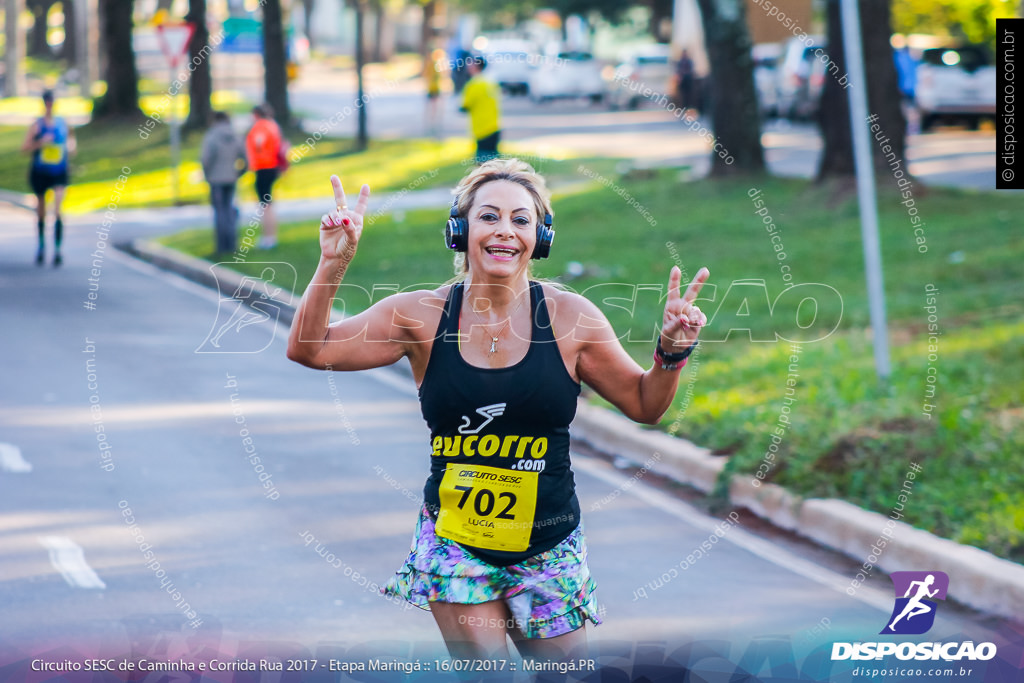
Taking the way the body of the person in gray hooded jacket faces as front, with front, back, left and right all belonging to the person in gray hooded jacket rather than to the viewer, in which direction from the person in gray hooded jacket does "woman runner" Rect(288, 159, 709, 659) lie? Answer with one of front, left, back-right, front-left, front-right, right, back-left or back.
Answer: back

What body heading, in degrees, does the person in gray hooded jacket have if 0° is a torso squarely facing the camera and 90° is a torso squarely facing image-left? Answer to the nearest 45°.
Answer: approximately 180°

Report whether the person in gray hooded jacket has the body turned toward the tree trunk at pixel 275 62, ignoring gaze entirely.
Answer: yes

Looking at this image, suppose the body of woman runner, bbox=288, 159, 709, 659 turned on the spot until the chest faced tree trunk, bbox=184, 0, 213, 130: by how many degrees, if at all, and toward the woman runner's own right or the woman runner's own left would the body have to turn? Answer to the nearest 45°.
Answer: approximately 180°

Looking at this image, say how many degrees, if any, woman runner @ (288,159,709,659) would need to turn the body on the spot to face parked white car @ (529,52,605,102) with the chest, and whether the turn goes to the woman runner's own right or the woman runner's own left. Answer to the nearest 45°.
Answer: approximately 180°

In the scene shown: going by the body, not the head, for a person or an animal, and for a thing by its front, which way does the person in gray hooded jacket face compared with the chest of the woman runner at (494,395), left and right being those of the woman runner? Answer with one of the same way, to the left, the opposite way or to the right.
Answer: the opposite way

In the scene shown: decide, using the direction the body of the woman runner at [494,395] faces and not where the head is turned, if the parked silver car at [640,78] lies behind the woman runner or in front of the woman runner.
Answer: behind

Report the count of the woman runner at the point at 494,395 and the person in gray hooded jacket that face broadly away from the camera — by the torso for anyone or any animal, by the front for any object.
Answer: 1

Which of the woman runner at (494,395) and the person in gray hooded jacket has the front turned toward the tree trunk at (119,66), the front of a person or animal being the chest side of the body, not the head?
the person in gray hooded jacket

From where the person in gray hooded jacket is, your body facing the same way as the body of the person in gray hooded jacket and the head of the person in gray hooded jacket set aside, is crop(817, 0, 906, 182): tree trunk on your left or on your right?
on your right

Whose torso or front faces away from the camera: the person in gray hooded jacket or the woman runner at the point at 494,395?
the person in gray hooded jacket

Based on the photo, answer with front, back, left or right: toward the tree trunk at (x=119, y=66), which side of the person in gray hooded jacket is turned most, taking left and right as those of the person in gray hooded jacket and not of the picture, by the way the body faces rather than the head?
front

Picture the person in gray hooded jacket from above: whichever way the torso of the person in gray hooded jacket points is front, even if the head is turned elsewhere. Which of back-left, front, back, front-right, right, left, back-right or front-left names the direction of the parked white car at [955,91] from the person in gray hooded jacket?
front-right

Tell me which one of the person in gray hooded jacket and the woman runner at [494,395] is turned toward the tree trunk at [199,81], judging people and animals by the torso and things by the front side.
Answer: the person in gray hooded jacket
